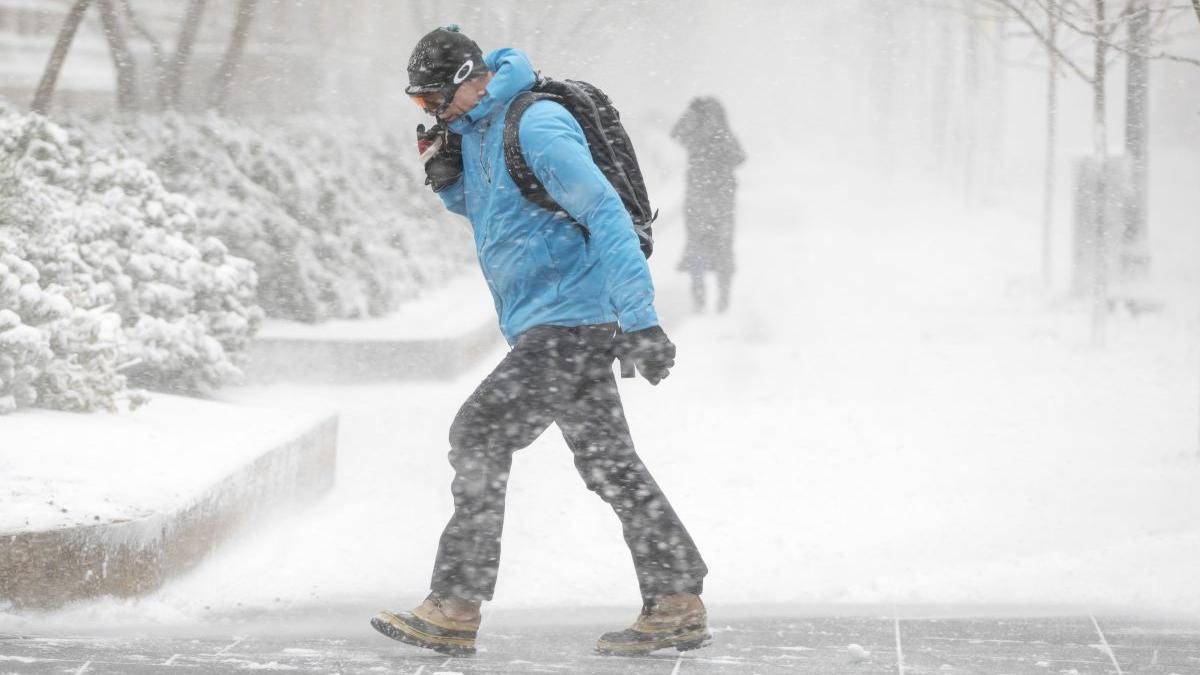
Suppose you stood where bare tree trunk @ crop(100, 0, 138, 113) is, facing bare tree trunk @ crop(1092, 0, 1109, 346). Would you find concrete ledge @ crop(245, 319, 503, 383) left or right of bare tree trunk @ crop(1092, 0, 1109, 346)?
right

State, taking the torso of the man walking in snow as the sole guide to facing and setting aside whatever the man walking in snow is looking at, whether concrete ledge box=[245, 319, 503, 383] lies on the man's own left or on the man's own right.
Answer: on the man's own right

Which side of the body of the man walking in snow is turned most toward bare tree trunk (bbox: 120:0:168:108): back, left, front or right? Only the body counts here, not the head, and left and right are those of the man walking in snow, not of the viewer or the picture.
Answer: right

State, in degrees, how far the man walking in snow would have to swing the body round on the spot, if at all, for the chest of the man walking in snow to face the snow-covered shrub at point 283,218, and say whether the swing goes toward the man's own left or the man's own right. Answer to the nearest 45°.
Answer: approximately 90° to the man's own right

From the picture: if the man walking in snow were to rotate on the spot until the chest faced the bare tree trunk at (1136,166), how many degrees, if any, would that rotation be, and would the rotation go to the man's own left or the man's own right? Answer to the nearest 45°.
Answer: approximately 135° to the man's own right

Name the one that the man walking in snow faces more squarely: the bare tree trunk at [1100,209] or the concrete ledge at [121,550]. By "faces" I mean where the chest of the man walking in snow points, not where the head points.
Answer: the concrete ledge

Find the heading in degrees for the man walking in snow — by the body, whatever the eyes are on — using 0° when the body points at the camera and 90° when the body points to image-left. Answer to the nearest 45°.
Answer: approximately 90°

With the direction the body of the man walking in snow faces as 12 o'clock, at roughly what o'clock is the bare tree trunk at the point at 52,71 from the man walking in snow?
The bare tree trunk is roughly at 2 o'clock from the man walking in snow.

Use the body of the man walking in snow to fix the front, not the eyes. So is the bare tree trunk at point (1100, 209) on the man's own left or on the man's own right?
on the man's own right

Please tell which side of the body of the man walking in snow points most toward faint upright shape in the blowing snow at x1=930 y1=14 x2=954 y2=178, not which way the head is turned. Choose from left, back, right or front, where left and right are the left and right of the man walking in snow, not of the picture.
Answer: right
